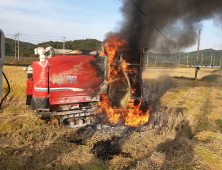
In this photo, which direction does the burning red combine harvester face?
to the viewer's right
